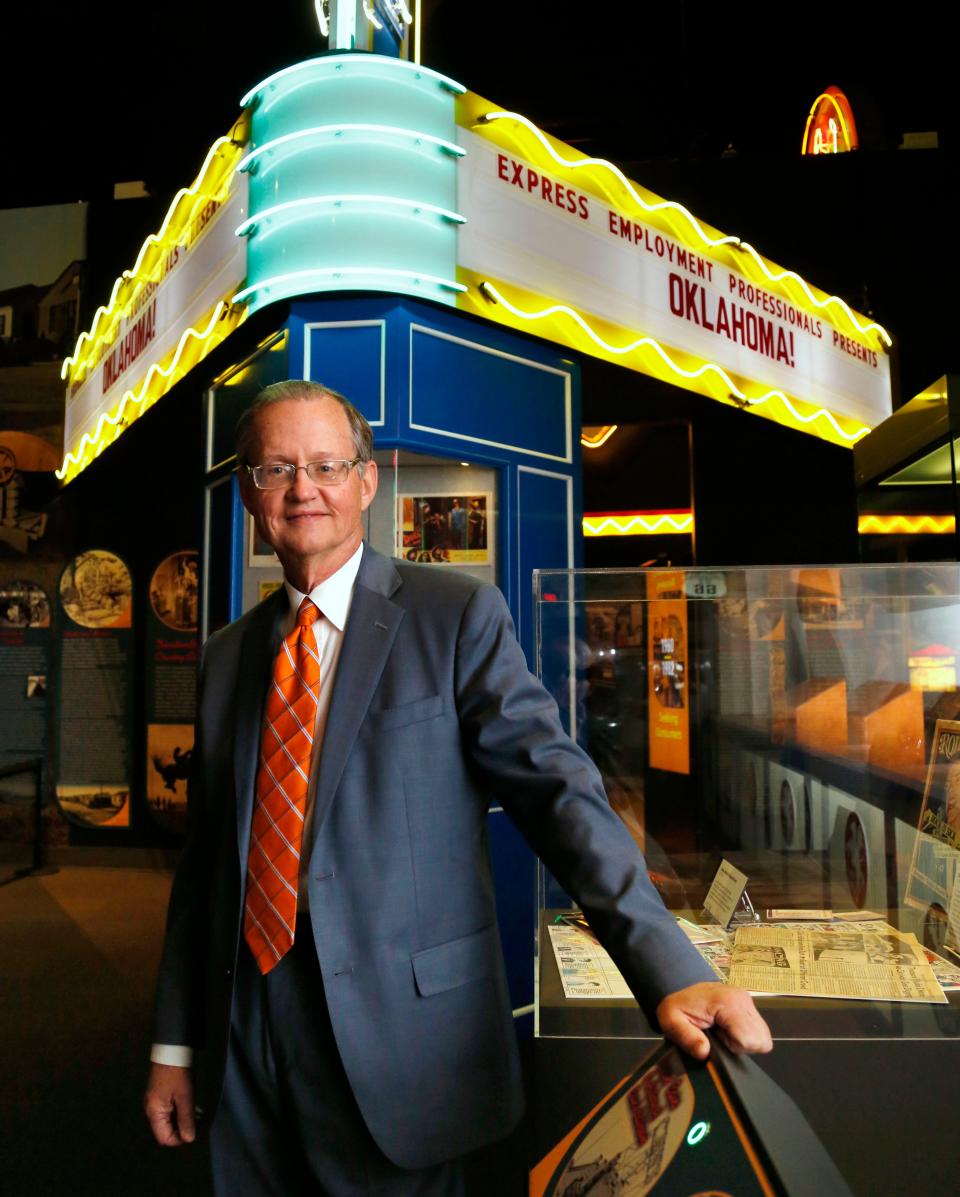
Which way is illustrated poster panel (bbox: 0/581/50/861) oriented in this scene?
toward the camera

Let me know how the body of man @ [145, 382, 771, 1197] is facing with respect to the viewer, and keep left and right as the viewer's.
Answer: facing the viewer and to the left of the viewer

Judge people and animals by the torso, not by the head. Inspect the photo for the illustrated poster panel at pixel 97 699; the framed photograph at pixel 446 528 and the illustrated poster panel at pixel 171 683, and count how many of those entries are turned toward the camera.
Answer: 3

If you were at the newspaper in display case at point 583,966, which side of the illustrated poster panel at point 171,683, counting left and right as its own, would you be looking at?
front

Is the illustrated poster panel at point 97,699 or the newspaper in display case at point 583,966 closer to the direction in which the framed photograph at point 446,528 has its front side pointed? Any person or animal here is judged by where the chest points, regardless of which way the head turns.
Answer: the newspaper in display case

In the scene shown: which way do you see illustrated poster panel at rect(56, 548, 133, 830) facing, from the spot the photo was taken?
facing the viewer

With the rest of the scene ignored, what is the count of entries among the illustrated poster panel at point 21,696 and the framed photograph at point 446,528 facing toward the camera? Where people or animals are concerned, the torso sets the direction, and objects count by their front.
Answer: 2

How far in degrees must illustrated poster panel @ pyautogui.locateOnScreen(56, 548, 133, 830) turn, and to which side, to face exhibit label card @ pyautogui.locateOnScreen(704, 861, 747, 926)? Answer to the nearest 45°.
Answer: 0° — it already faces it

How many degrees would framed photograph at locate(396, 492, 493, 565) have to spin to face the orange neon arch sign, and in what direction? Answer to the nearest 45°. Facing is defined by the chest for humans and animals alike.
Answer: approximately 135° to its left

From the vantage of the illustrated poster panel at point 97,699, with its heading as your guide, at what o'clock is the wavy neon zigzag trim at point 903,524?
The wavy neon zigzag trim is roughly at 10 o'clock from the illustrated poster panel.

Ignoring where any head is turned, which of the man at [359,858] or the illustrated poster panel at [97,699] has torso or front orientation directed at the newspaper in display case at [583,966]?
the illustrated poster panel

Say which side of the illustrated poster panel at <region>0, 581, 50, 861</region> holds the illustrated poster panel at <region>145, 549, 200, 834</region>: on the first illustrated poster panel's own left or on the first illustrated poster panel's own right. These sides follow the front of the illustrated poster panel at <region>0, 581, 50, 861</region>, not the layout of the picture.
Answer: on the first illustrated poster panel's own left

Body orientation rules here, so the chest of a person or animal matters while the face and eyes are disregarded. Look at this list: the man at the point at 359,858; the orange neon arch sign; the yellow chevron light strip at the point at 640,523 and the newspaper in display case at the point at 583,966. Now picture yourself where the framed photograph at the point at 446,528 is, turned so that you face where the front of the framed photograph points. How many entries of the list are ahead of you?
2

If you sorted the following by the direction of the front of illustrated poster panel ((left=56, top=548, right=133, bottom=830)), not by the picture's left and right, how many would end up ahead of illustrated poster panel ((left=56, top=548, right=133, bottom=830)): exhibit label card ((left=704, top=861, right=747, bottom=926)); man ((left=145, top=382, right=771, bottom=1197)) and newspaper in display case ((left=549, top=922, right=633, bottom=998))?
3

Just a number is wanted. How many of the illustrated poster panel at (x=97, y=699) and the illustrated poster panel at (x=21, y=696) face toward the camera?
2

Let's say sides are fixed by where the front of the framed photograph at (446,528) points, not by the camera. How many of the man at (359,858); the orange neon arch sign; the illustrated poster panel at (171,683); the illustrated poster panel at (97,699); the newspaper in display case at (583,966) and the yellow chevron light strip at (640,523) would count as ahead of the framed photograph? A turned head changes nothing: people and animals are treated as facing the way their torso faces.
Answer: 2

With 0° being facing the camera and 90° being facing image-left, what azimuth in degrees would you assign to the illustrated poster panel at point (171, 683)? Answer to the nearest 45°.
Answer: approximately 0°

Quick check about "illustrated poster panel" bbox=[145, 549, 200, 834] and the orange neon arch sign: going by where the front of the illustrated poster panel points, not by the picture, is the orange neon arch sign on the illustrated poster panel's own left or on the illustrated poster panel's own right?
on the illustrated poster panel's own left
